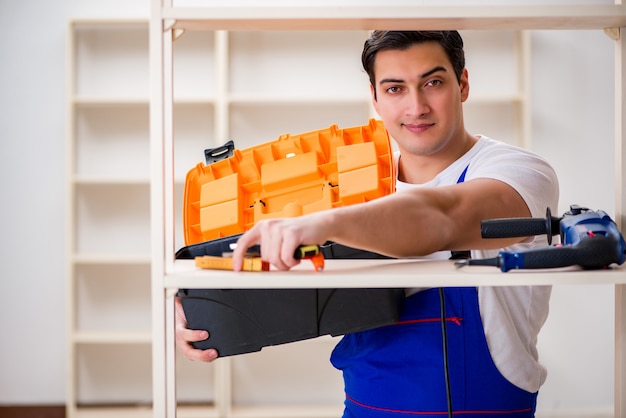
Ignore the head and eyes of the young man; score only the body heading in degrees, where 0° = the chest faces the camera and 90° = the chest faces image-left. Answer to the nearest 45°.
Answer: approximately 45°

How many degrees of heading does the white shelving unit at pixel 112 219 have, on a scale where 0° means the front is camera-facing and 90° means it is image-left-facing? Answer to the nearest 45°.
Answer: approximately 0°
